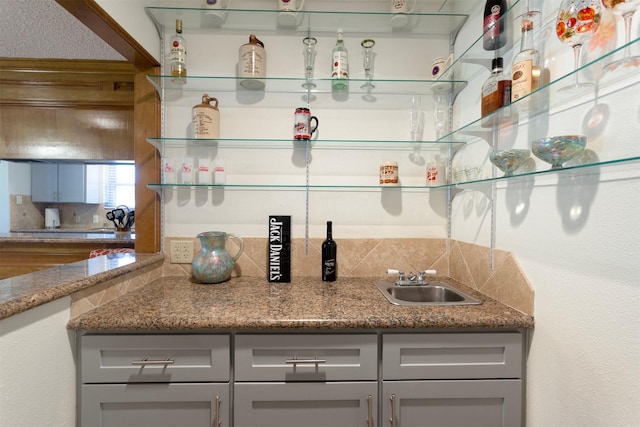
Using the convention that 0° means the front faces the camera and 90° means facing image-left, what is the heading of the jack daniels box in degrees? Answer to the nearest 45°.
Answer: approximately 0°
